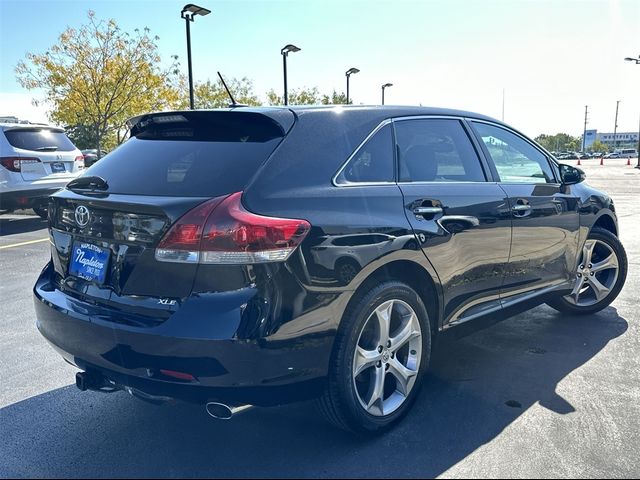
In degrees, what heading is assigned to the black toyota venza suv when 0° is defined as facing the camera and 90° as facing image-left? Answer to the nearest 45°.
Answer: approximately 225°

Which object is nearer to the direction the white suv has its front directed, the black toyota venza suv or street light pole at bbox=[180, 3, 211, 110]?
the street light pole

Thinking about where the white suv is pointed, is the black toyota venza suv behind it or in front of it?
behind

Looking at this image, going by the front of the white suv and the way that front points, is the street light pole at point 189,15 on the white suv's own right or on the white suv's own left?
on the white suv's own right

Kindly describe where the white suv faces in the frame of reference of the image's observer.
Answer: facing away from the viewer and to the left of the viewer

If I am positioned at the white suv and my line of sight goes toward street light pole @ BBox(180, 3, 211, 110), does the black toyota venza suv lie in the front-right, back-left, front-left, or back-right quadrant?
back-right

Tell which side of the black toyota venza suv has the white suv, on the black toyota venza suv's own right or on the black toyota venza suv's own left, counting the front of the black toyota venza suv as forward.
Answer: on the black toyota venza suv's own left

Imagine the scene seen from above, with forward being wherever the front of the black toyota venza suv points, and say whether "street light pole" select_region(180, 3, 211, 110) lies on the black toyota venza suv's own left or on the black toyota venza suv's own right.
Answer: on the black toyota venza suv's own left
